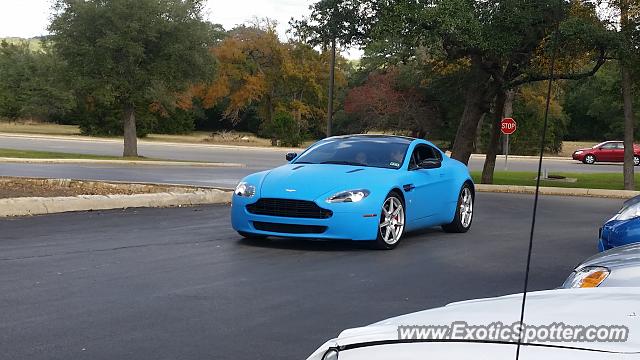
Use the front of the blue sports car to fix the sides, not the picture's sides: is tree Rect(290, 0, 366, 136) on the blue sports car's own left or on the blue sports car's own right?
on the blue sports car's own right

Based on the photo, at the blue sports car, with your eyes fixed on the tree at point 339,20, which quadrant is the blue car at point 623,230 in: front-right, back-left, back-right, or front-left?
back-right

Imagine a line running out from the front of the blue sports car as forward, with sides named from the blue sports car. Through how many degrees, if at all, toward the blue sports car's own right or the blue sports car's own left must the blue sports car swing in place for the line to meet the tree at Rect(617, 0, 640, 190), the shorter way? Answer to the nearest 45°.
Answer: approximately 180°

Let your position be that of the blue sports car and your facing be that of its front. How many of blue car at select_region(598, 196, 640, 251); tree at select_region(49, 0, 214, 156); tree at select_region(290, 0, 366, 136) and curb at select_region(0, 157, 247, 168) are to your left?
1

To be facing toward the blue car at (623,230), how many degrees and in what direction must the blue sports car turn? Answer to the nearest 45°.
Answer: approximately 90° to its left

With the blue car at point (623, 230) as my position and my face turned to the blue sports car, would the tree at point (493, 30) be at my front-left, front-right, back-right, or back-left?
front-right

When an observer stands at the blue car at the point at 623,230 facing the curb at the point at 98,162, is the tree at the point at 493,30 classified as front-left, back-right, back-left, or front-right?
front-right

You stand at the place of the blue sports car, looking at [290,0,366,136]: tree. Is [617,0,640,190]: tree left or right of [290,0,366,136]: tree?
right

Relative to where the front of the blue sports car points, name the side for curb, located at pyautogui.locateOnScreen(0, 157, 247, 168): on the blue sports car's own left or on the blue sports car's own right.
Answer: on the blue sports car's own right

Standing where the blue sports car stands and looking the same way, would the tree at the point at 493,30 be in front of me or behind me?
behind

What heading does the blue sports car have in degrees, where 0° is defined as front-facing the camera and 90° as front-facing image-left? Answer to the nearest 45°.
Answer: approximately 45°

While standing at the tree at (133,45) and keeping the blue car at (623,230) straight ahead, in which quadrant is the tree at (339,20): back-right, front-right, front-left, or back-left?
front-left
